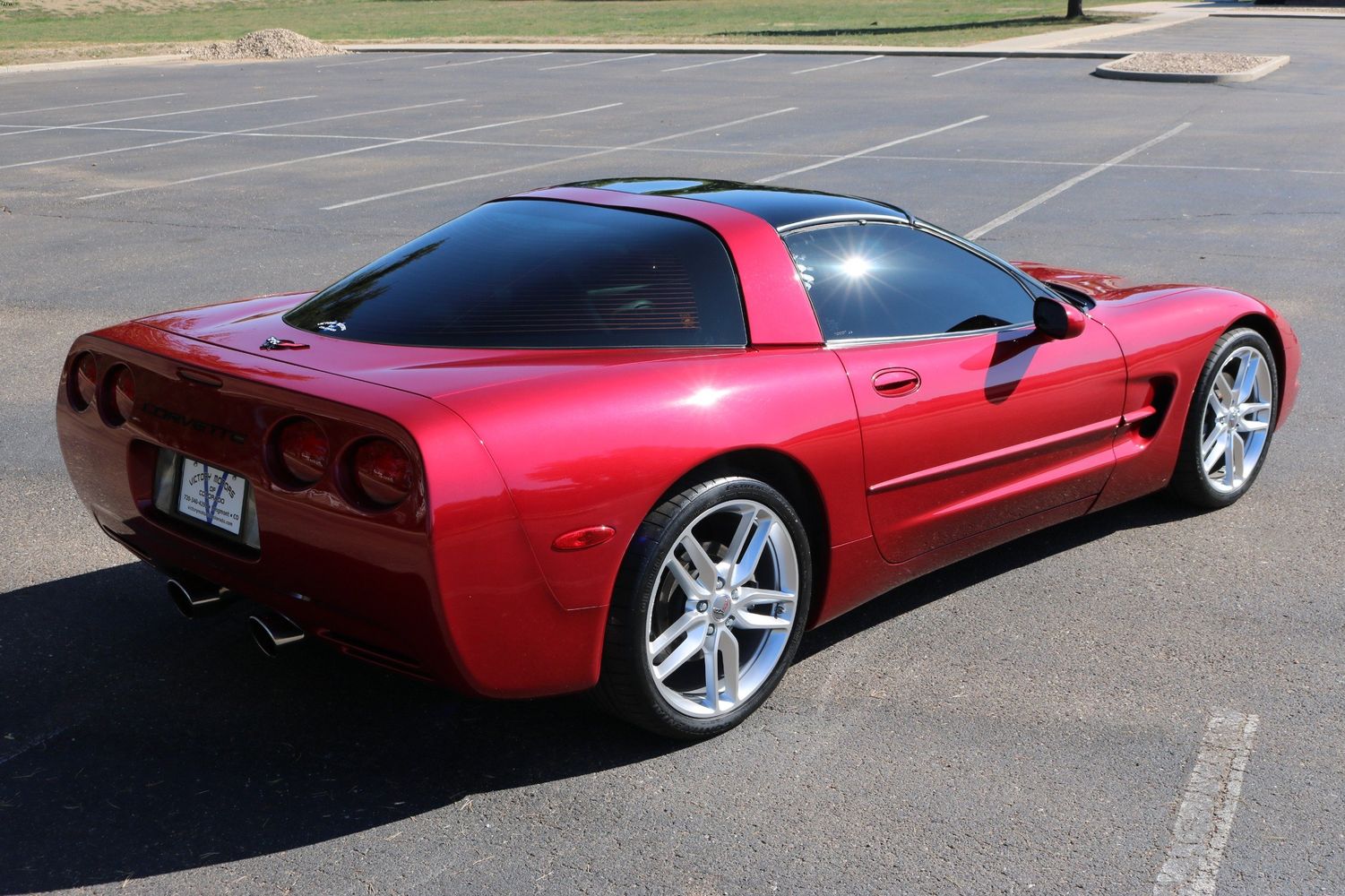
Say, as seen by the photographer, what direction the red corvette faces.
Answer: facing away from the viewer and to the right of the viewer

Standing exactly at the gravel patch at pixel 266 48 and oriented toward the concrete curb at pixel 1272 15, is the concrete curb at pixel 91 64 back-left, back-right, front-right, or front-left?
back-right

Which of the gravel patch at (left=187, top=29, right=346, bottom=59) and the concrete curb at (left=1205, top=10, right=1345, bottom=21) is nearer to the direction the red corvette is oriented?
the concrete curb

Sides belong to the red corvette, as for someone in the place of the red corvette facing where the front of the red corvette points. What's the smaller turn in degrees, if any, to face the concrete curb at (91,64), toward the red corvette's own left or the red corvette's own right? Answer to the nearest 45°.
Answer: approximately 45° to the red corvette's own left

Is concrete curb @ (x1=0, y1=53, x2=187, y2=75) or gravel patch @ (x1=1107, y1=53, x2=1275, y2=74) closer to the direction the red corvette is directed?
the gravel patch

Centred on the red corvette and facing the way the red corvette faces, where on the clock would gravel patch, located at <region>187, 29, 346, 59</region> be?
The gravel patch is roughly at 10 o'clock from the red corvette.

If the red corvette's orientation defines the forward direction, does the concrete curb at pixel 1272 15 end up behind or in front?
in front

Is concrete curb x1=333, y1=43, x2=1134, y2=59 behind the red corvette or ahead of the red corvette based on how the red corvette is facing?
ahead

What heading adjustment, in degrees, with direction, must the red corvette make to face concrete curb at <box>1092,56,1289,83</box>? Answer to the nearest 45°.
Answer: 0° — it already faces it
